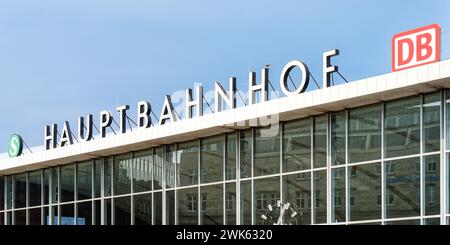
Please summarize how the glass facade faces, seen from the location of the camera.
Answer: facing the viewer and to the left of the viewer
